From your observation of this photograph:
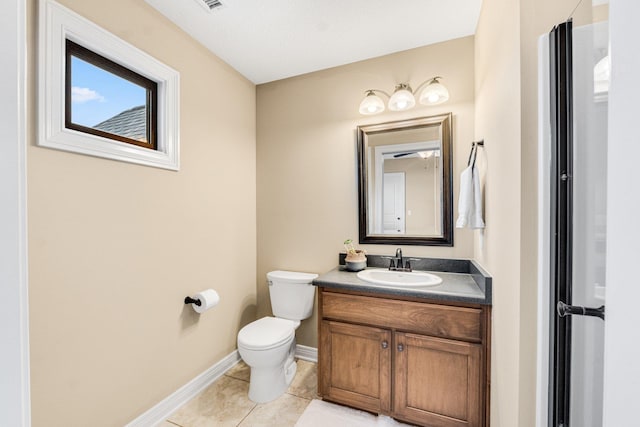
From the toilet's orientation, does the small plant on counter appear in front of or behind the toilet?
behind

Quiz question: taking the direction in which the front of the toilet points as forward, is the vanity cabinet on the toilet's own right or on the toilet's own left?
on the toilet's own left

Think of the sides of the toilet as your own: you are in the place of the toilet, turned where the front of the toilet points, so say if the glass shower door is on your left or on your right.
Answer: on your left

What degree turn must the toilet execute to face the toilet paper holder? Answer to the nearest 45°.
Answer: approximately 45° to its right

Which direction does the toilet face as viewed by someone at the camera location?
facing the viewer and to the left of the viewer

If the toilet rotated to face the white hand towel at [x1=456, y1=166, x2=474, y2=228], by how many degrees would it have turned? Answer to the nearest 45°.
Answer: approximately 90° to its left

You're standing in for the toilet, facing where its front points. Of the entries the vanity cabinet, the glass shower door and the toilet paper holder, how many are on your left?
2
